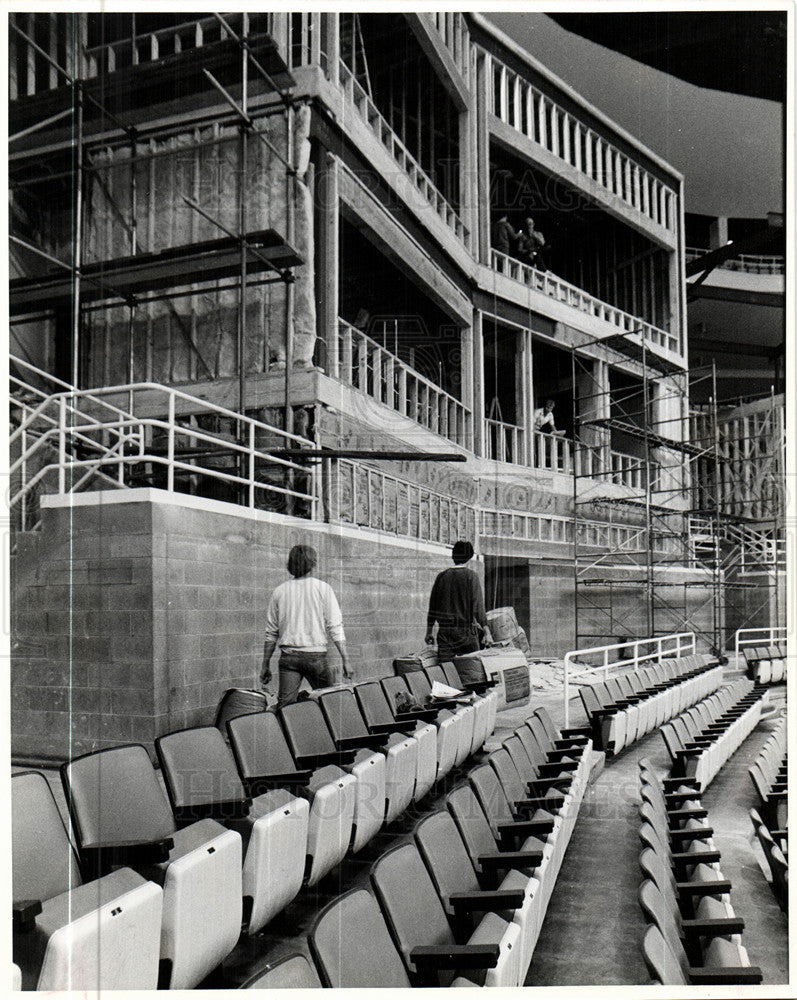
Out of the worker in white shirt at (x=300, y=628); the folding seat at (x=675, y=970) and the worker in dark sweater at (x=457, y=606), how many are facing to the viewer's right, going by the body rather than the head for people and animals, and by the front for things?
1

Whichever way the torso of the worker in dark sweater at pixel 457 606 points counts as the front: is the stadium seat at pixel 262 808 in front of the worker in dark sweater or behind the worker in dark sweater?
behind

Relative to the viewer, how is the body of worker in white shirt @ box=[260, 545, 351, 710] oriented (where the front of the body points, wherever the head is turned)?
away from the camera

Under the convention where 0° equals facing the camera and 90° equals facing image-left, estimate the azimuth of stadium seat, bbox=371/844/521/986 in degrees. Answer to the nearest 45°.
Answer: approximately 315°

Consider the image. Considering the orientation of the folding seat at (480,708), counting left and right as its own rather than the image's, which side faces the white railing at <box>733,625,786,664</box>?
left

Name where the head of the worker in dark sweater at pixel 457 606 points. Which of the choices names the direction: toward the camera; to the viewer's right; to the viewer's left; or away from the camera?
away from the camera
